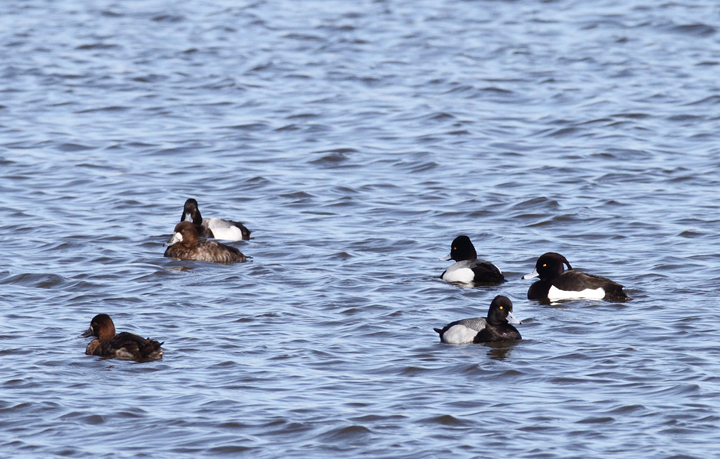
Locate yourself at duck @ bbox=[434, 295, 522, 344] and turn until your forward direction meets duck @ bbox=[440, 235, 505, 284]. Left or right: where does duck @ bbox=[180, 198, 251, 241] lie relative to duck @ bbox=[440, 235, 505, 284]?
left

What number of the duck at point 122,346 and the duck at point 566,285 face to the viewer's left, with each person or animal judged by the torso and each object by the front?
2

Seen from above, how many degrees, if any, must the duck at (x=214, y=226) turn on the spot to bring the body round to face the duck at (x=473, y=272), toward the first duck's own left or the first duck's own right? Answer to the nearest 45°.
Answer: approximately 135° to the first duck's own left

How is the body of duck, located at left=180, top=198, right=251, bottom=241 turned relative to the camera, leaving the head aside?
to the viewer's left

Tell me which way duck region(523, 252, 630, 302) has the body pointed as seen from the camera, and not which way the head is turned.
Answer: to the viewer's left

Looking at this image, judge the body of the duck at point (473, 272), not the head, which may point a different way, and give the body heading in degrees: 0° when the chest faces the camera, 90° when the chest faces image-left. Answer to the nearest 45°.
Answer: approximately 135°

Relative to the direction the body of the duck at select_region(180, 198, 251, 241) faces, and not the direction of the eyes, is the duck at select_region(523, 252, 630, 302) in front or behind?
behind

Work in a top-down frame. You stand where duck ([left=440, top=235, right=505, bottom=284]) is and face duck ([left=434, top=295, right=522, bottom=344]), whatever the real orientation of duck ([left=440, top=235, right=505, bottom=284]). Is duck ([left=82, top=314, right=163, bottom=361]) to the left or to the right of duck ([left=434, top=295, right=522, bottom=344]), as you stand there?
right

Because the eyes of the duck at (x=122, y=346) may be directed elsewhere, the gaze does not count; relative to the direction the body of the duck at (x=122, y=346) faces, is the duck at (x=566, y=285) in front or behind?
behind

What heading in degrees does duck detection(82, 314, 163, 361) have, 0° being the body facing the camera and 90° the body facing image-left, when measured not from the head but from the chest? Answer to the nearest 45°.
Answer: approximately 90°
